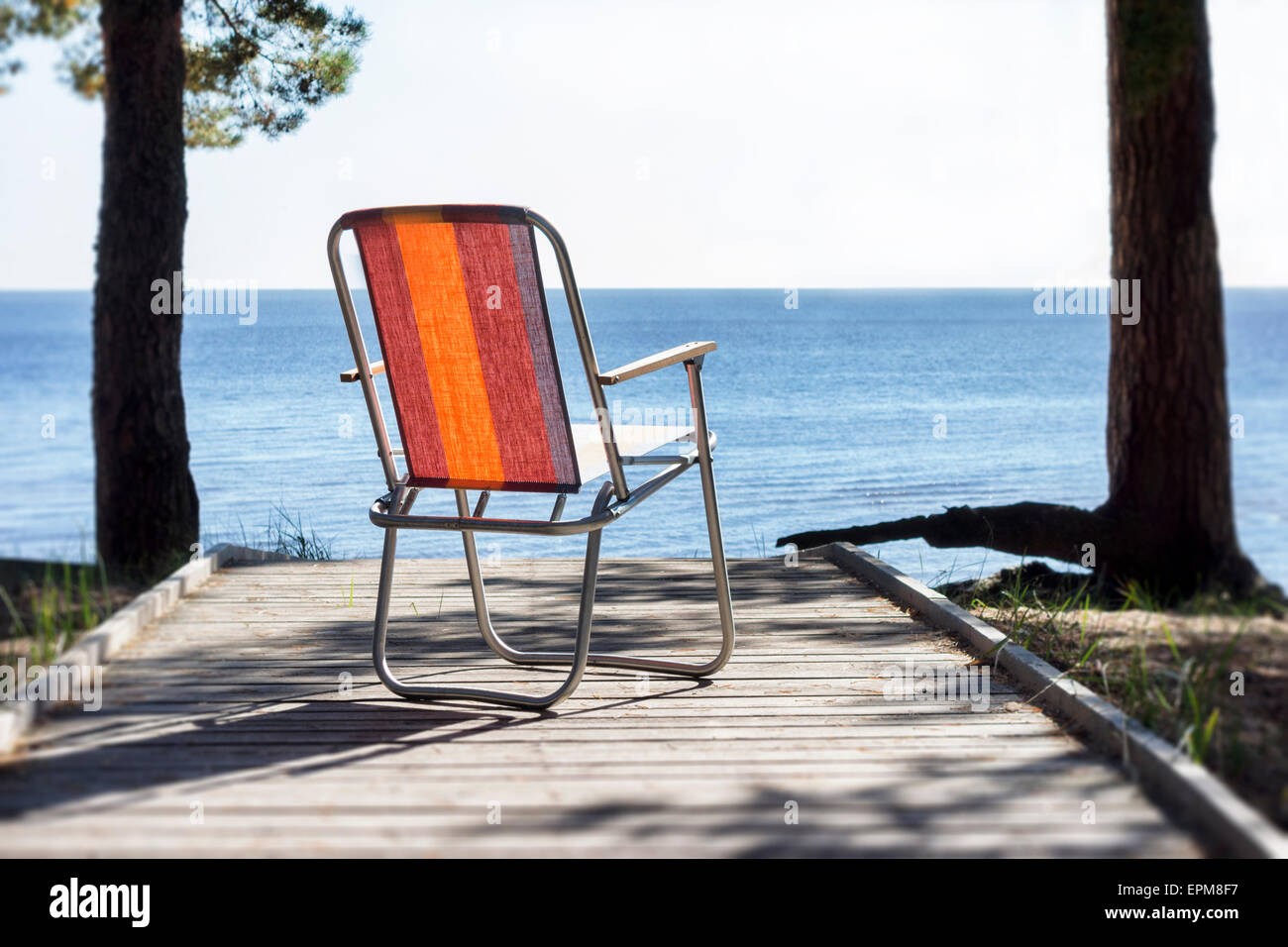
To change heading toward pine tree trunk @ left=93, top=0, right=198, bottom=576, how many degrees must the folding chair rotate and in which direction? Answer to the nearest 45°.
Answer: approximately 90° to its left

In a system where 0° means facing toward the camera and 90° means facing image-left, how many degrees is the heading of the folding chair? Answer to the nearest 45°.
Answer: approximately 225°
